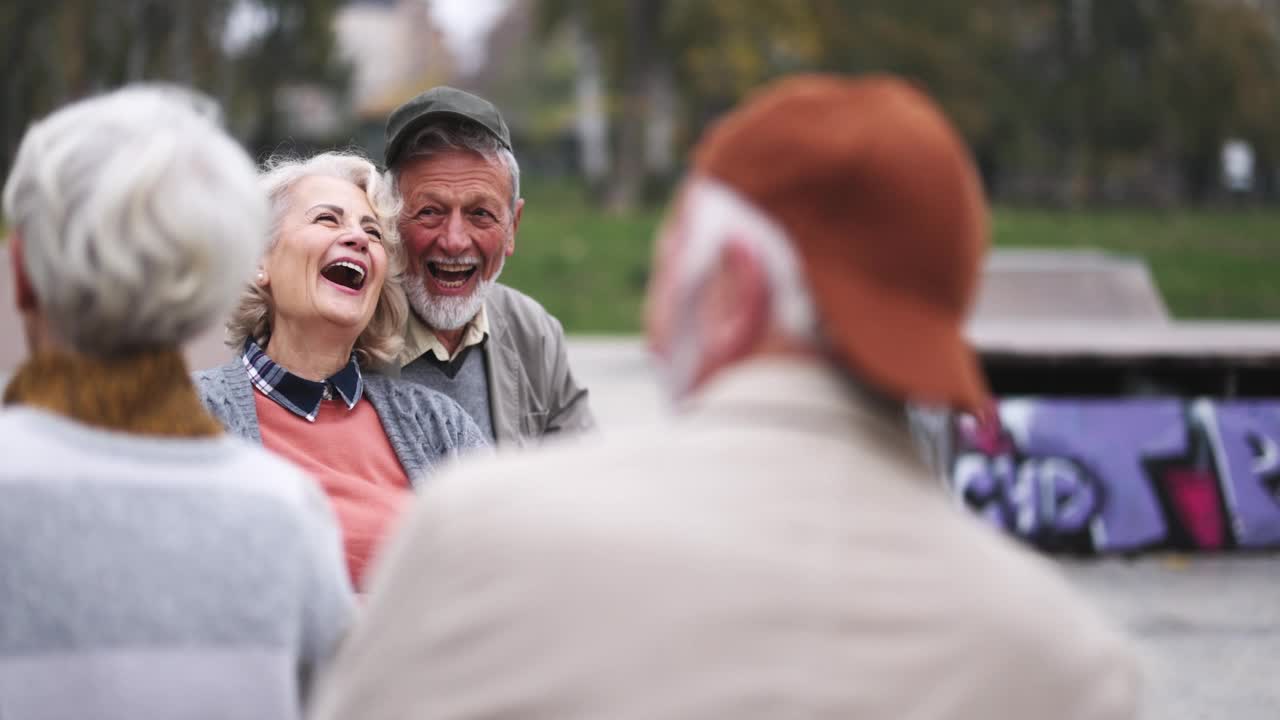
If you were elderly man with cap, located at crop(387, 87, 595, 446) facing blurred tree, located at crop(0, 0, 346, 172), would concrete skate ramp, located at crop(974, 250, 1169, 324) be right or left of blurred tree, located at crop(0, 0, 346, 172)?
right

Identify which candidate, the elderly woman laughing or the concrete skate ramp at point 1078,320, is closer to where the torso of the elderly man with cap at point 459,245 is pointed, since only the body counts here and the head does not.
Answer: the elderly woman laughing

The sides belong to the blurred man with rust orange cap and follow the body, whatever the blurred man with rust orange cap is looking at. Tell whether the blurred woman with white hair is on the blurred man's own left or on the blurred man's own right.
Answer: on the blurred man's own left

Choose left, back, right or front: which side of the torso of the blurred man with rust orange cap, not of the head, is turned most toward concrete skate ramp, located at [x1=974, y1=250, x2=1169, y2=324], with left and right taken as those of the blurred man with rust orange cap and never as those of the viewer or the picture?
front

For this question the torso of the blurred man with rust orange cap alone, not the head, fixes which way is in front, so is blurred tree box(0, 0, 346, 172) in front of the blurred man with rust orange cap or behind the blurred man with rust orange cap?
in front

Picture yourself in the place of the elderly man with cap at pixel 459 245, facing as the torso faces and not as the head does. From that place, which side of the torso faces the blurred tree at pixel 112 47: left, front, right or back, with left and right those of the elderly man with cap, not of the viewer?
back

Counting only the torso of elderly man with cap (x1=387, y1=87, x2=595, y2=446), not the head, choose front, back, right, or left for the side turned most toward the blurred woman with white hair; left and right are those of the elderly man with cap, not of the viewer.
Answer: front

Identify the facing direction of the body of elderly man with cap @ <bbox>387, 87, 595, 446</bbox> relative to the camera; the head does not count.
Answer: toward the camera

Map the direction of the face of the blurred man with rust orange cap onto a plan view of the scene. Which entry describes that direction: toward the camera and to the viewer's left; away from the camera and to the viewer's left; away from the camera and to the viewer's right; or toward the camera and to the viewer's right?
away from the camera and to the viewer's left

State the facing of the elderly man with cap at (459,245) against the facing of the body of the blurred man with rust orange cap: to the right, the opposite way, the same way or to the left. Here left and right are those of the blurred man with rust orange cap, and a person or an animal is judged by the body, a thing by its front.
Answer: the opposite way

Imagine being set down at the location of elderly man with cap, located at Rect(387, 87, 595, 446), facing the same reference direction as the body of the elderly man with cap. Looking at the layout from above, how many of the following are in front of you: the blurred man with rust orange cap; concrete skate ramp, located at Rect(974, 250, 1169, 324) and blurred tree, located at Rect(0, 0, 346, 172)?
1

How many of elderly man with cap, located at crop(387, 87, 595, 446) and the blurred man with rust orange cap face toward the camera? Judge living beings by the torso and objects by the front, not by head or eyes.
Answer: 1

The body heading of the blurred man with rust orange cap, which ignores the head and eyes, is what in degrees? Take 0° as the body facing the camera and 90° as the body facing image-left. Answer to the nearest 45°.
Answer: approximately 180°
